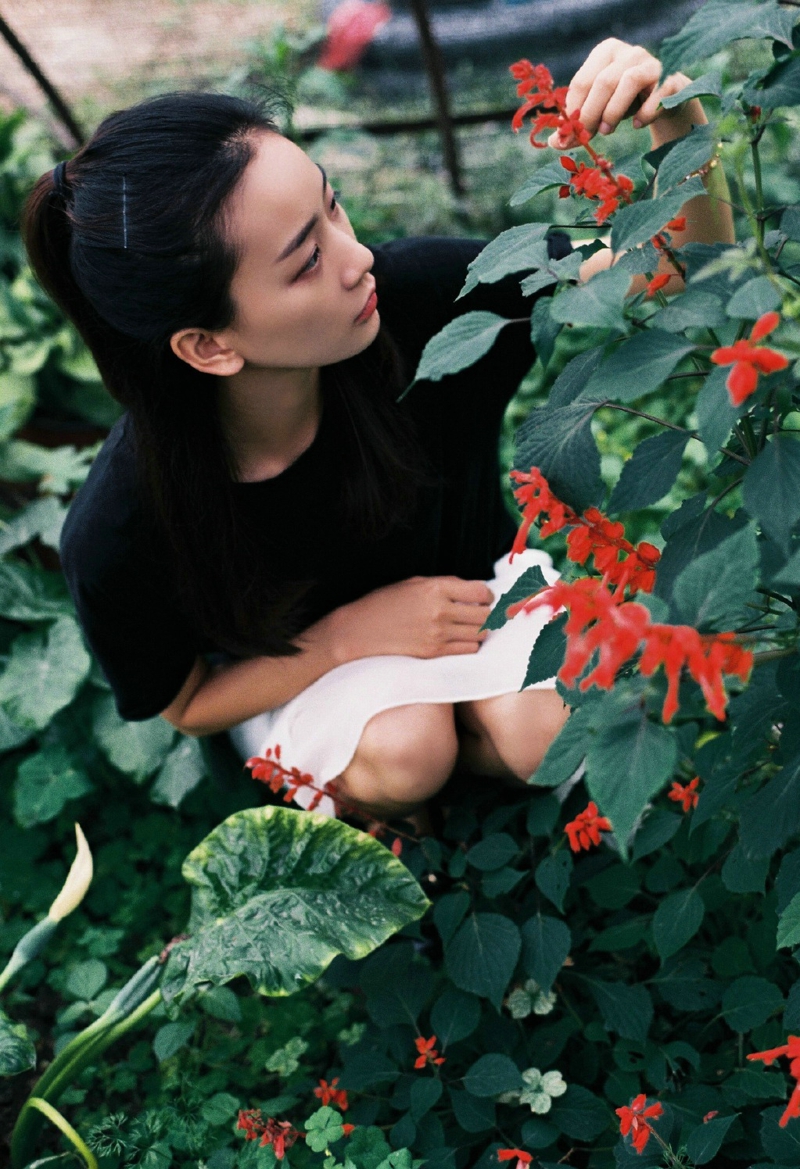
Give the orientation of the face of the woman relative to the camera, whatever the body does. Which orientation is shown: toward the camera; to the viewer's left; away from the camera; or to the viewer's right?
to the viewer's right

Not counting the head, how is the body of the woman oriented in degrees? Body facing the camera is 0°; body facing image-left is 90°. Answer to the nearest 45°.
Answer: approximately 315°

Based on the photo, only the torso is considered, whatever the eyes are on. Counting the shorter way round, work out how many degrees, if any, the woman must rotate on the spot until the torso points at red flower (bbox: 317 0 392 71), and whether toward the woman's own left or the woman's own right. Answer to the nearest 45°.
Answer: approximately 135° to the woman's own left
